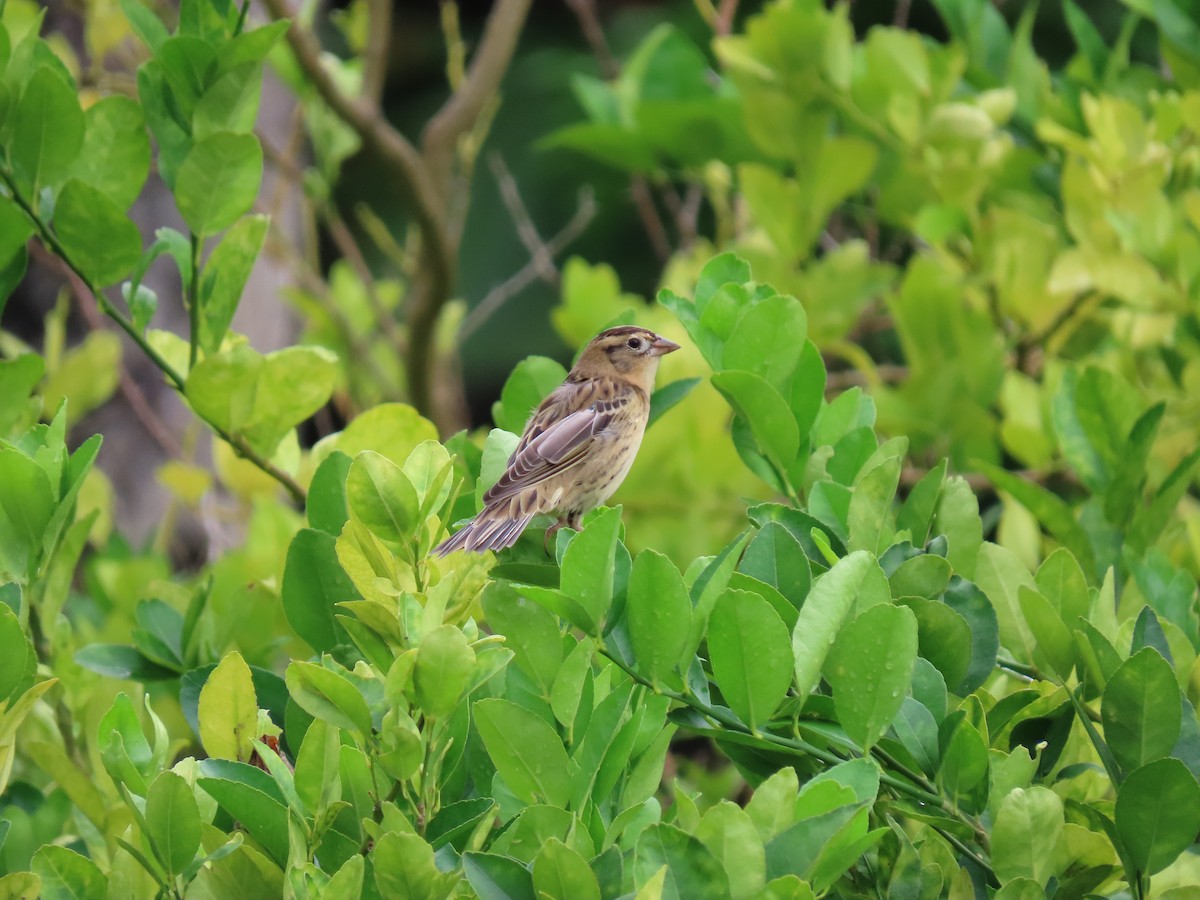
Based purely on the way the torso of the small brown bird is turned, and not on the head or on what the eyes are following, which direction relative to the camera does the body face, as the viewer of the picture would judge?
to the viewer's right
